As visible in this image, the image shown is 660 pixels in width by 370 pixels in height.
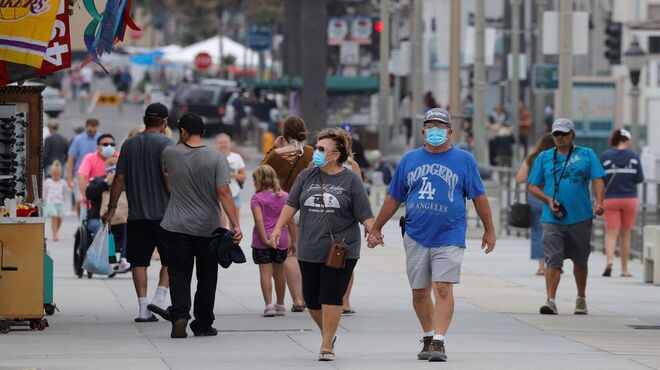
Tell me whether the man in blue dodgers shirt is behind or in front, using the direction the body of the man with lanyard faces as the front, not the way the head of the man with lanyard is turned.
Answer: in front

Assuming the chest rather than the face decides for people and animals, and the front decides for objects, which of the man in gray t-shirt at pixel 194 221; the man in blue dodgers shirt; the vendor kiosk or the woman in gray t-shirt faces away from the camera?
the man in gray t-shirt

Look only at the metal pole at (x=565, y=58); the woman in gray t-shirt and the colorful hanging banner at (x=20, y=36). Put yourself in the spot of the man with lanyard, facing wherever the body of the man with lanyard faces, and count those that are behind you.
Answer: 1

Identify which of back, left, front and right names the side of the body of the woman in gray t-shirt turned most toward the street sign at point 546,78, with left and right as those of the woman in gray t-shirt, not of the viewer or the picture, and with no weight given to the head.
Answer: back

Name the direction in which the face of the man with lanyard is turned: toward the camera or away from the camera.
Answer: toward the camera

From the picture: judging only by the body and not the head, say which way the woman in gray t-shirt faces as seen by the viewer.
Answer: toward the camera

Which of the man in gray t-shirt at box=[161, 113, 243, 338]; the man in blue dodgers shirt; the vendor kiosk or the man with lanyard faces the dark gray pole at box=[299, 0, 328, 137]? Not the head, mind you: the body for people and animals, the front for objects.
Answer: the man in gray t-shirt

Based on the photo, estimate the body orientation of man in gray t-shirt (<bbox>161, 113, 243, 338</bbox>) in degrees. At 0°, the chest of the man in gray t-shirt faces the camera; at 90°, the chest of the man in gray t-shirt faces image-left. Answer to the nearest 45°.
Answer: approximately 180°

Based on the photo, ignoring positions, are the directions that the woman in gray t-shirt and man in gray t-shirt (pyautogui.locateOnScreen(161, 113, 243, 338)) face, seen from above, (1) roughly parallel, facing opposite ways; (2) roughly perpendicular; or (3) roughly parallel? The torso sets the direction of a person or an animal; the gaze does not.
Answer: roughly parallel, facing opposite ways

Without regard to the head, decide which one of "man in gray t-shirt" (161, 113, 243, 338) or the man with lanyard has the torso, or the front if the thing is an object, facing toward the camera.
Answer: the man with lanyard

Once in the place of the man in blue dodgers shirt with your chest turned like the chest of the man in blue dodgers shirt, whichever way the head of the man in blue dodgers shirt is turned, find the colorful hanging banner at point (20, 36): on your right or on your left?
on your right

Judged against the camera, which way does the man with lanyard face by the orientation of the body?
toward the camera
